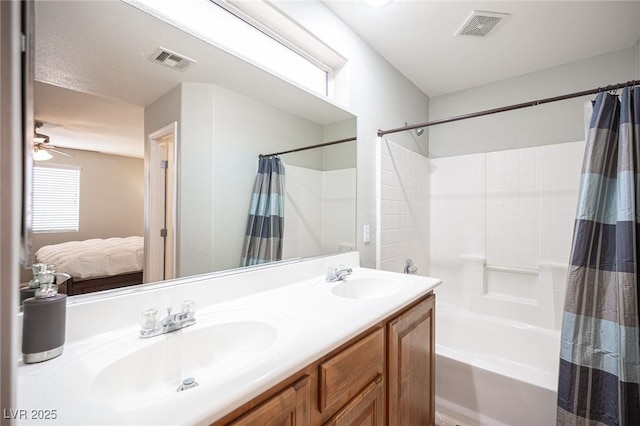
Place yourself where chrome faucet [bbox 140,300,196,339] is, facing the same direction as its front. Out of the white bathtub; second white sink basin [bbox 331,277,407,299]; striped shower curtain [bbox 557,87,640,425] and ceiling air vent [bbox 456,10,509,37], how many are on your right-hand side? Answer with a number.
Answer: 0

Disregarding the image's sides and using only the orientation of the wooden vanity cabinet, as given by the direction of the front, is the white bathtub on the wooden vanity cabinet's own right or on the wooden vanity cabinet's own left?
on the wooden vanity cabinet's own left

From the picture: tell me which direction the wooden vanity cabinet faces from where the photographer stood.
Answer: facing the viewer and to the right of the viewer

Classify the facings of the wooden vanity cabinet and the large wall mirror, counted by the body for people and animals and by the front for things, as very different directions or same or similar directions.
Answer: same or similar directions

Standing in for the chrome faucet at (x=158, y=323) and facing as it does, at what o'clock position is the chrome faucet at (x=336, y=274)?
the chrome faucet at (x=336, y=274) is roughly at 10 o'clock from the chrome faucet at (x=158, y=323).

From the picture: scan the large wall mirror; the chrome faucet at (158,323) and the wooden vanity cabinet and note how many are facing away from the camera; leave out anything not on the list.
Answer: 0

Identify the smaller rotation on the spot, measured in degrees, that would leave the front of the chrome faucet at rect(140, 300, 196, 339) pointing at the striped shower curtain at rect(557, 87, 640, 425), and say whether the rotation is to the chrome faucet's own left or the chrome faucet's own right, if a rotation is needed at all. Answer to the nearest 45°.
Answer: approximately 45° to the chrome faucet's own left

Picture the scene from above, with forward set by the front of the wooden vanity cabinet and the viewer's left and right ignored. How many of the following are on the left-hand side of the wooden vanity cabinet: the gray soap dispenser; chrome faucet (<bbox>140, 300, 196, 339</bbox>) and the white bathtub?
1

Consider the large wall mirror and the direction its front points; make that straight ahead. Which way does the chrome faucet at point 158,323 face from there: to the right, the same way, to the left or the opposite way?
the same way

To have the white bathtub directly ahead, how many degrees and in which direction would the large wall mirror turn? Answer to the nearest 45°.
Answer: approximately 45° to its left

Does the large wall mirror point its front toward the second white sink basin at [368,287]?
no
